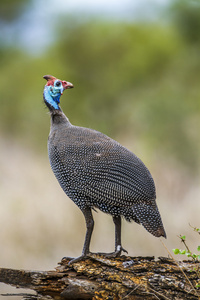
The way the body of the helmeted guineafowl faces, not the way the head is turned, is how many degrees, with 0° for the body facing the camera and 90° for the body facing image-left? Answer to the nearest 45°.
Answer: approximately 90°
